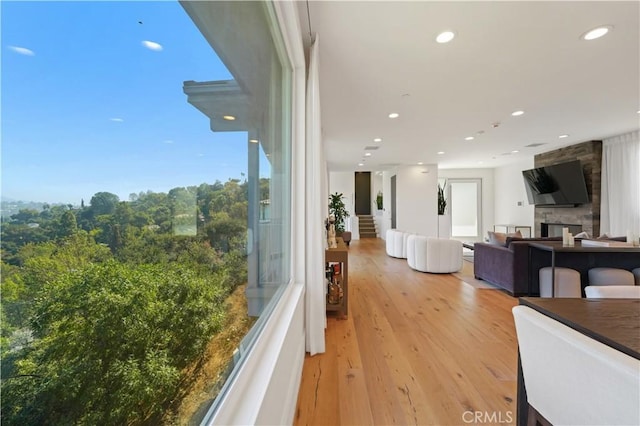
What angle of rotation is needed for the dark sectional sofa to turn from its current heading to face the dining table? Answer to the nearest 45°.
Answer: approximately 135° to its left

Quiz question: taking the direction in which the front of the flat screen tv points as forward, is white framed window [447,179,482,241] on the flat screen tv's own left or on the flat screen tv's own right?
on the flat screen tv's own right

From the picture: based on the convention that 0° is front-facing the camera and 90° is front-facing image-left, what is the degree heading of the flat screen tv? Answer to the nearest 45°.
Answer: approximately 45°

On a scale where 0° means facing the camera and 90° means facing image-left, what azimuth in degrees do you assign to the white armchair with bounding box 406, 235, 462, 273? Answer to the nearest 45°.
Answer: approximately 225°

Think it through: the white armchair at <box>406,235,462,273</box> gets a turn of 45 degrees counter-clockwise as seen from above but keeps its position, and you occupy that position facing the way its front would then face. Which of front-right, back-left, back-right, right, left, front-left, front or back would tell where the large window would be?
back

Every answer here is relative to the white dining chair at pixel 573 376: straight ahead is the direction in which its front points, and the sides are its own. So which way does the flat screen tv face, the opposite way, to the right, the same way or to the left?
the opposite way
